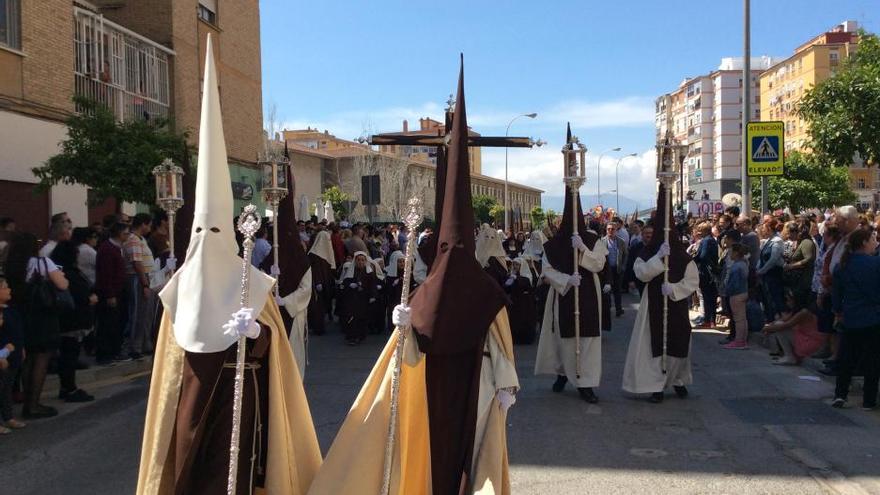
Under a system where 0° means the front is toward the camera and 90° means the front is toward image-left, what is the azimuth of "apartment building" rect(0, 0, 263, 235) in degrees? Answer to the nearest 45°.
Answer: approximately 315°

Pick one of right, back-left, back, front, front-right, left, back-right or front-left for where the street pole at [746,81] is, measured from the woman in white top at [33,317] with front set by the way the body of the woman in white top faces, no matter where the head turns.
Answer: front

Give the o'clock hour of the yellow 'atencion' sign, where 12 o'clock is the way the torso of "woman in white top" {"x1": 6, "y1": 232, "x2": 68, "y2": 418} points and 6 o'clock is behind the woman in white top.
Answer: The yellow 'atencion' sign is roughly at 12 o'clock from the woman in white top.

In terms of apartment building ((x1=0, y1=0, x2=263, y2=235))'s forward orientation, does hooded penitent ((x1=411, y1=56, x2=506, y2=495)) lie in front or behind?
in front

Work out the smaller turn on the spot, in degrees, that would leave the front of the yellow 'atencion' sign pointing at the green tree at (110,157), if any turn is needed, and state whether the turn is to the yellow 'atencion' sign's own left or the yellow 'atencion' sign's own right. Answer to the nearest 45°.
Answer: approximately 45° to the yellow 'atencion' sign's own right

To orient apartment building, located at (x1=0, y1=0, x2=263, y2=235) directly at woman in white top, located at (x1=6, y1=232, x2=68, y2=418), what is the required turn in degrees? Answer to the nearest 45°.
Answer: approximately 45° to its right

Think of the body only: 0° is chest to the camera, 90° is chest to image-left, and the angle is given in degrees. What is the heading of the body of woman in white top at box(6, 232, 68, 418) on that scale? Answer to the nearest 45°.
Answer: approximately 270°

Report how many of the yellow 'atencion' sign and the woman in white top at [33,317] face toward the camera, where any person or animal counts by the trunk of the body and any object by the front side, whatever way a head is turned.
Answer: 1

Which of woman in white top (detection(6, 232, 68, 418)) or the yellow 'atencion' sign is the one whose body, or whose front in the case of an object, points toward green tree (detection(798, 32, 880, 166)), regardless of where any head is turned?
the woman in white top

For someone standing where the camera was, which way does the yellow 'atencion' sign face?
facing the viewer

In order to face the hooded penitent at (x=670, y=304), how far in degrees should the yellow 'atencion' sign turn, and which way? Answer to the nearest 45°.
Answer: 0° — it already faces them

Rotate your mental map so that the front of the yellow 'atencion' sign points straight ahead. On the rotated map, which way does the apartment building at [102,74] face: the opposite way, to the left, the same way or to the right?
to the left
